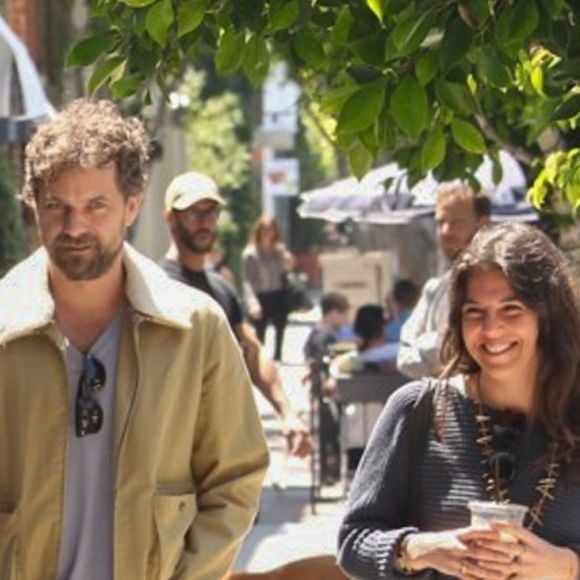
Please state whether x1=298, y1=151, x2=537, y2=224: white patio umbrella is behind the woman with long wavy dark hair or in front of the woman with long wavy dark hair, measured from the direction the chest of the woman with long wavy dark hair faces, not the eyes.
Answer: behind

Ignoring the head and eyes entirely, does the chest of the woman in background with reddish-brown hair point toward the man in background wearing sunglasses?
yes

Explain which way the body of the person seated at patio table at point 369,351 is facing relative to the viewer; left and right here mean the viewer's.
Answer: facing away from the viewer

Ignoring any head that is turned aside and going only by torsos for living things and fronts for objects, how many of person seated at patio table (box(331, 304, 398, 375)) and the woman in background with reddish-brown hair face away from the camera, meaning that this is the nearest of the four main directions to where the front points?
1

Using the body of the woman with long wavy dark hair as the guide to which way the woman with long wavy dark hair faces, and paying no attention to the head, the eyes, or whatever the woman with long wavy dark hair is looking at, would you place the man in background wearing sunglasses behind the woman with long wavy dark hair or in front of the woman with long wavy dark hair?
behind

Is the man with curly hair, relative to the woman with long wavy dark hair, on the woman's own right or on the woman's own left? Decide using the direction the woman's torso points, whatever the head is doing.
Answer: on the woman's own right

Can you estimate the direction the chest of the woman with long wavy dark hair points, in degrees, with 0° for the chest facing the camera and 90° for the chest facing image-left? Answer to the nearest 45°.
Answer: approximately 0°

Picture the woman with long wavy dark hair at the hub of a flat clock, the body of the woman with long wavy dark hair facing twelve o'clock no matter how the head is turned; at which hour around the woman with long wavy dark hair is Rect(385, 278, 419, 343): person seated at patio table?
The person seated at patio table is roughly at 6 o'clock from the woman with long wavy dark hair.

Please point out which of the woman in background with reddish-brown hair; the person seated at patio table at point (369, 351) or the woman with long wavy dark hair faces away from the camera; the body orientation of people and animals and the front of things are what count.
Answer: the person seated at patio table

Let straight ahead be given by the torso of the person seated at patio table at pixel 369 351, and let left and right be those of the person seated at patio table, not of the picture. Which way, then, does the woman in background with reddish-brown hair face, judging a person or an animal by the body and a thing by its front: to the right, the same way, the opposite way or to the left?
the opposite way

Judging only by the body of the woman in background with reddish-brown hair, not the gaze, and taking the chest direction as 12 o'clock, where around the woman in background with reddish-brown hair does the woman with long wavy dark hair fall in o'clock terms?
The woman with long wavy dark hair is roughly at 12 o'clock from the woman in background with reddish-brown hair.
